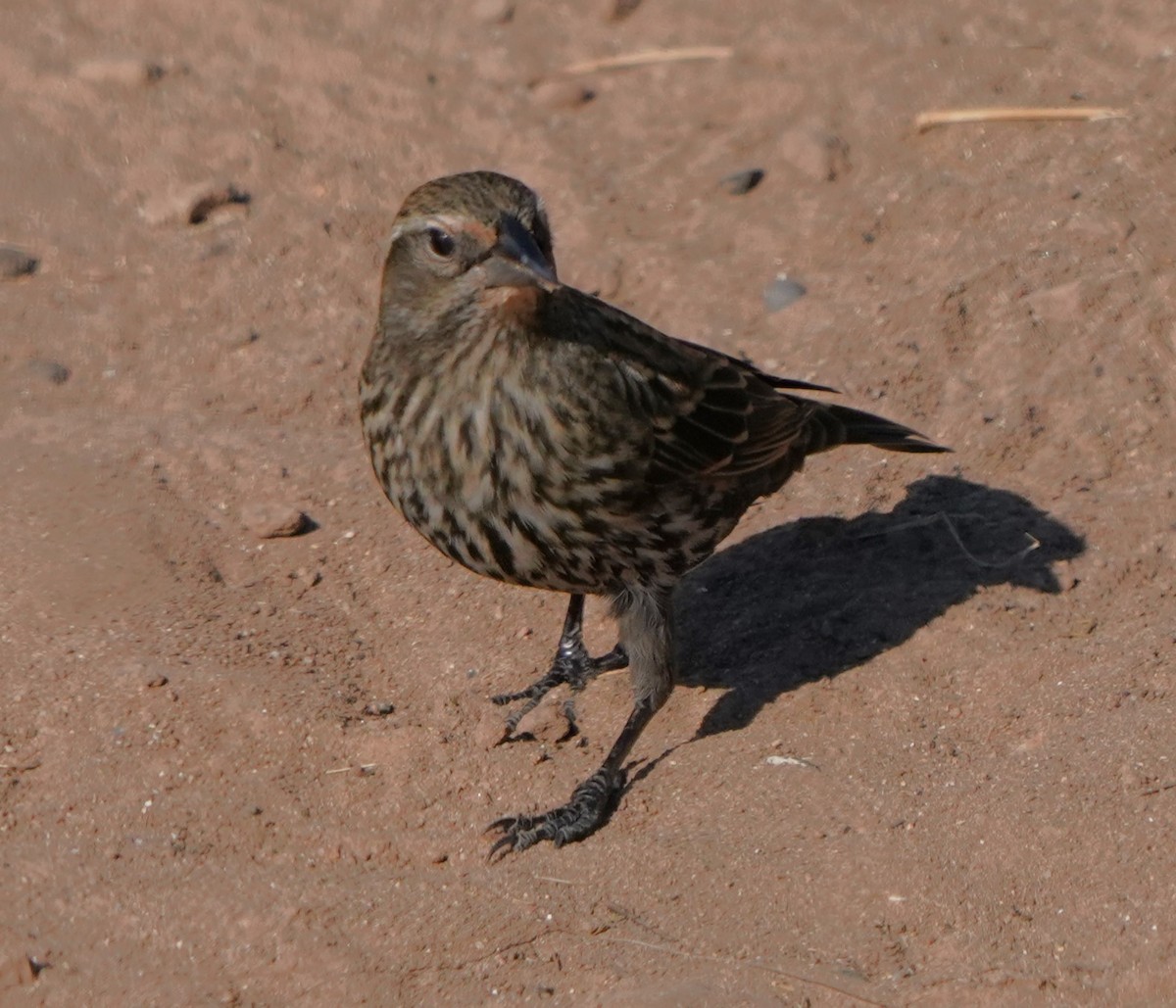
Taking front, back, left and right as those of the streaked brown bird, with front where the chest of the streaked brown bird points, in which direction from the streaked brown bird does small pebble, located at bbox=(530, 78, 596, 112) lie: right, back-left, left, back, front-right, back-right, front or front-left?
back-right

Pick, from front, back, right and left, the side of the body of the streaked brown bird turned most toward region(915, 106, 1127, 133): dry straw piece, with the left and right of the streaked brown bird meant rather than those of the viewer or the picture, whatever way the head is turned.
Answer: back

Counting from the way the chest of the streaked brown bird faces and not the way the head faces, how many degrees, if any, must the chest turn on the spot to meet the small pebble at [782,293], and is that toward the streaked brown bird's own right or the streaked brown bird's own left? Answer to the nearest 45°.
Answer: approximately 135° to the streaked brown bird's own right

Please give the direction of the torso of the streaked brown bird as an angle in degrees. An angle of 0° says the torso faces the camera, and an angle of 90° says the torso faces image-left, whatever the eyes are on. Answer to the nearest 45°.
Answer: approximately 45°

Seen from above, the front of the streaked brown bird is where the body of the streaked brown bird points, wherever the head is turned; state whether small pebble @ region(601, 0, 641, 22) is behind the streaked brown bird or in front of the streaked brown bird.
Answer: behind

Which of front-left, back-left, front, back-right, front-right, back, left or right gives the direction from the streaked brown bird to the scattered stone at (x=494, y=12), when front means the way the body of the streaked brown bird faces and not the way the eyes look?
back-right

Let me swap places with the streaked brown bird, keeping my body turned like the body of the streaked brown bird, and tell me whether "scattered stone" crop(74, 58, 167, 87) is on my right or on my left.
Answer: on my right

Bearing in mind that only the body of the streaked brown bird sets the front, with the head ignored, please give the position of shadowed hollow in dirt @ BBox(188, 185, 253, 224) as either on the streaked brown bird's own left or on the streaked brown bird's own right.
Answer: on the streaked brown bird's own right

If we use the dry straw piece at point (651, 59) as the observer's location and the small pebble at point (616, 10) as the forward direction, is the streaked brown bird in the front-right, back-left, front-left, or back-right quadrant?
back-left
